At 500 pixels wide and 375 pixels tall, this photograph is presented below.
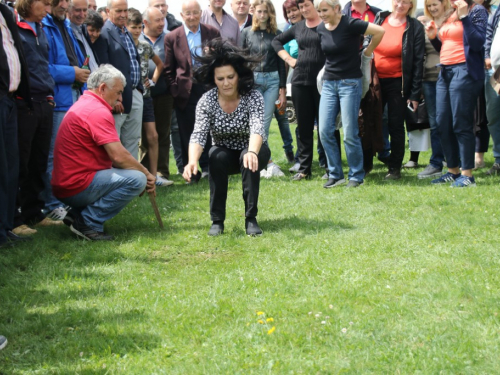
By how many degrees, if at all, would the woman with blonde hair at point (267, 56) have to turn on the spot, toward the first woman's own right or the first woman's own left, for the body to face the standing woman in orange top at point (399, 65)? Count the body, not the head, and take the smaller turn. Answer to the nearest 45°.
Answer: approximately 45° to the first woman's own left

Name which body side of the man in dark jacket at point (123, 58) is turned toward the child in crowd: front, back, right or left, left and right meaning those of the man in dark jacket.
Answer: left

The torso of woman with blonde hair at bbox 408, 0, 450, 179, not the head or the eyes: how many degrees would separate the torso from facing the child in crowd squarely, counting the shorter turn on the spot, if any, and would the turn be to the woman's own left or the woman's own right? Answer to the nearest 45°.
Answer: approximately 45° to the woman's own right

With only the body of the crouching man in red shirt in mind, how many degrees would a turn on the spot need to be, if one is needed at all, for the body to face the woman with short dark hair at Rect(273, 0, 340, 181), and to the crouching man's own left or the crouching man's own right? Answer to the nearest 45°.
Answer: approximately 45° to the crouching man's own left

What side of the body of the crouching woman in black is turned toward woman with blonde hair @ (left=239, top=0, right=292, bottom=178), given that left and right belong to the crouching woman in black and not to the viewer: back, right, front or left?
back

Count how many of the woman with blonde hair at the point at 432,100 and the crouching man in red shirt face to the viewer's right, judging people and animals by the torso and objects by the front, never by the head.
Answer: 1

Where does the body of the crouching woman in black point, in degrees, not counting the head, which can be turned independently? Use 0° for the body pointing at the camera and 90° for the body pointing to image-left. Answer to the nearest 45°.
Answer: approximately 0°

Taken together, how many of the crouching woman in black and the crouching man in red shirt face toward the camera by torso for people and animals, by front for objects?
1

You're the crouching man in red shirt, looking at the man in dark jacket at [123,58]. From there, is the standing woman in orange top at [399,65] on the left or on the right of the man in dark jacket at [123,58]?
right

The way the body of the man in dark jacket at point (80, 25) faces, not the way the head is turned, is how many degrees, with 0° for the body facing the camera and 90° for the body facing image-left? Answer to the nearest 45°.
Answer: approximately 315°

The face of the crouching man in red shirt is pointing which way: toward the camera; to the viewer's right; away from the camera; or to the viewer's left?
to the viewer's right

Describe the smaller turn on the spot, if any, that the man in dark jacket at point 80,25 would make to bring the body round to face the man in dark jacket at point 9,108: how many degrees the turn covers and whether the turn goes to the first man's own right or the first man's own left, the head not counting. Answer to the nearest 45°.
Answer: approximately 45° to the first man's own right

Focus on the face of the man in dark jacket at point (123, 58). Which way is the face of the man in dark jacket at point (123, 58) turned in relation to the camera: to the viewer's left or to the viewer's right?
to the viewer's right
